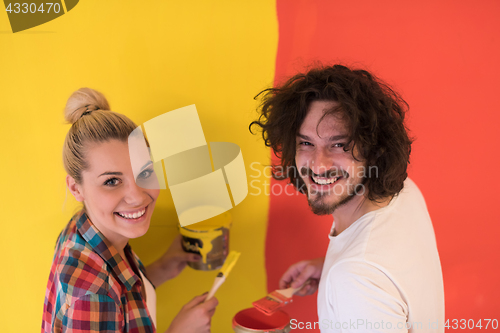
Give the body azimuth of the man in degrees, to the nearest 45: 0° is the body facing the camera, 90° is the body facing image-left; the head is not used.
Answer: approximately 90°

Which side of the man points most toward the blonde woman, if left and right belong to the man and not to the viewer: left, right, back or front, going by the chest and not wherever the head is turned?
front
